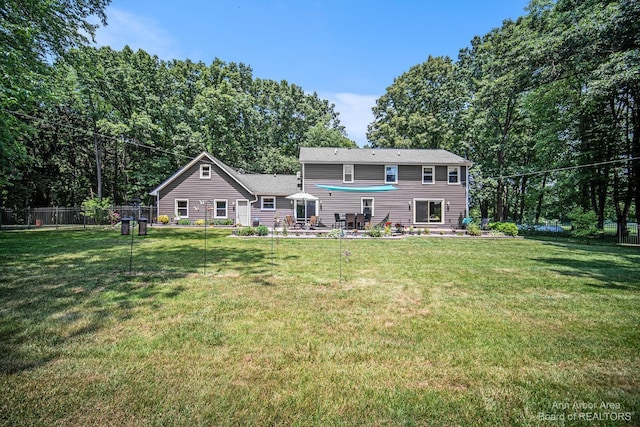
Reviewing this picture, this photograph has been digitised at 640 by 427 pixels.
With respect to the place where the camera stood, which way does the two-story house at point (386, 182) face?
facing away from the viewer

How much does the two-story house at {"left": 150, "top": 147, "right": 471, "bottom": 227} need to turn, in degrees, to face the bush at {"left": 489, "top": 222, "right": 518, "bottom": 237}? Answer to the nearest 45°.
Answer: approximately 135° to its right

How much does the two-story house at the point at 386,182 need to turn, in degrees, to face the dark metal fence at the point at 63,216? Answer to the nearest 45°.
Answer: approximately 90° to its left

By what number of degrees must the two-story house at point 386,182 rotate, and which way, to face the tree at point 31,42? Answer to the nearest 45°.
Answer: approximately 135° to its left

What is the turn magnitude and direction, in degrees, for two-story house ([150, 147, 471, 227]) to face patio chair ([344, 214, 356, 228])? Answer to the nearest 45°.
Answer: approximately 135° to its left

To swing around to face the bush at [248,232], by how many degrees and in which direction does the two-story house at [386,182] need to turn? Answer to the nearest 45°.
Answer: approximately 135° to its left

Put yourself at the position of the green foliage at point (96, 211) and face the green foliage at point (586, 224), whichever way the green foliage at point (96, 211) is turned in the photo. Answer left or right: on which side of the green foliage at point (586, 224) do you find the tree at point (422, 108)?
left
